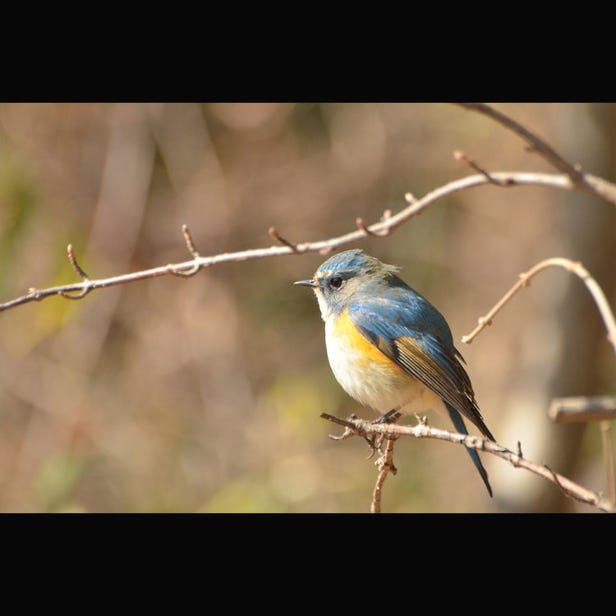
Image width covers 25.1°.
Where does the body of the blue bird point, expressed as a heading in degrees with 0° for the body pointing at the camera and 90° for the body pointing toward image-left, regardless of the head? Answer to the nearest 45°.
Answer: approximately 90°
